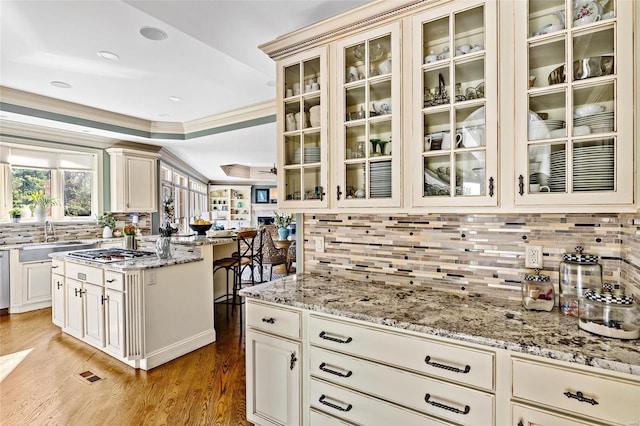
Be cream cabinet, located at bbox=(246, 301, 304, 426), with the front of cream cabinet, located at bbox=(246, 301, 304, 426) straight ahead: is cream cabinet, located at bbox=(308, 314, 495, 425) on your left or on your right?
on your left

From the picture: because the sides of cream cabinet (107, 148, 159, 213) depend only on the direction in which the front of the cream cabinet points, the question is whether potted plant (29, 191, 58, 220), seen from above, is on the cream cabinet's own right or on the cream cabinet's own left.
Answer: on the cream cabinet's own right

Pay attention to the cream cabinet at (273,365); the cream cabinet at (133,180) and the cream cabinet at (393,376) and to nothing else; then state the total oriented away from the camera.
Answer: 0

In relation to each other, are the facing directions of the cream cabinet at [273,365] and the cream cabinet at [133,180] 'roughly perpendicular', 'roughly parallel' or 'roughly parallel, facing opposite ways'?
roughly perpendicular

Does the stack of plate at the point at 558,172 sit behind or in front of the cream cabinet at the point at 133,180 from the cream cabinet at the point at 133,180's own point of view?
in front

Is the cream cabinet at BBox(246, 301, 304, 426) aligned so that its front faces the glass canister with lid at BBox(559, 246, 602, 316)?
no

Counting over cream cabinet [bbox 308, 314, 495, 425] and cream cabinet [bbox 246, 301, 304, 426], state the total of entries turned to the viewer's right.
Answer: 0

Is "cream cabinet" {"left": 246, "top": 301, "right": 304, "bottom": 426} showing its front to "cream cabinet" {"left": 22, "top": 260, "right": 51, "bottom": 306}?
no

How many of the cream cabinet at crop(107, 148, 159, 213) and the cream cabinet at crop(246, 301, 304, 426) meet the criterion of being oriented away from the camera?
0

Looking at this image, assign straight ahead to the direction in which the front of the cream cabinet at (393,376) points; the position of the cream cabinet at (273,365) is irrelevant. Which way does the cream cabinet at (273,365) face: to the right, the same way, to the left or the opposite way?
the same way

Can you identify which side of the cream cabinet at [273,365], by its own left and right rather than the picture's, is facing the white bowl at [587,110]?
left

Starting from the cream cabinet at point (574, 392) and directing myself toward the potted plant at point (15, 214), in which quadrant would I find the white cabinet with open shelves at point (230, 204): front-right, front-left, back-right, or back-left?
front-right

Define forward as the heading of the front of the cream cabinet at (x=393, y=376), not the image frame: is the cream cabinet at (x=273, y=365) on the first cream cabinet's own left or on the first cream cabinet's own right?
on the first cream cabinet's own right

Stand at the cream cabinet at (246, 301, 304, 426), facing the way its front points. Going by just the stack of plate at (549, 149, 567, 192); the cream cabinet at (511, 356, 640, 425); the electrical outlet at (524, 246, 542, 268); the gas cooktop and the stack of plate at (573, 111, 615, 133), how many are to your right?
1

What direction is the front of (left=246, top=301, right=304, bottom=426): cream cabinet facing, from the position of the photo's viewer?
facing the viewer and to the left of the viewer

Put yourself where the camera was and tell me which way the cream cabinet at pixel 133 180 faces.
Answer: facing the viewer and to the right of the viewer
